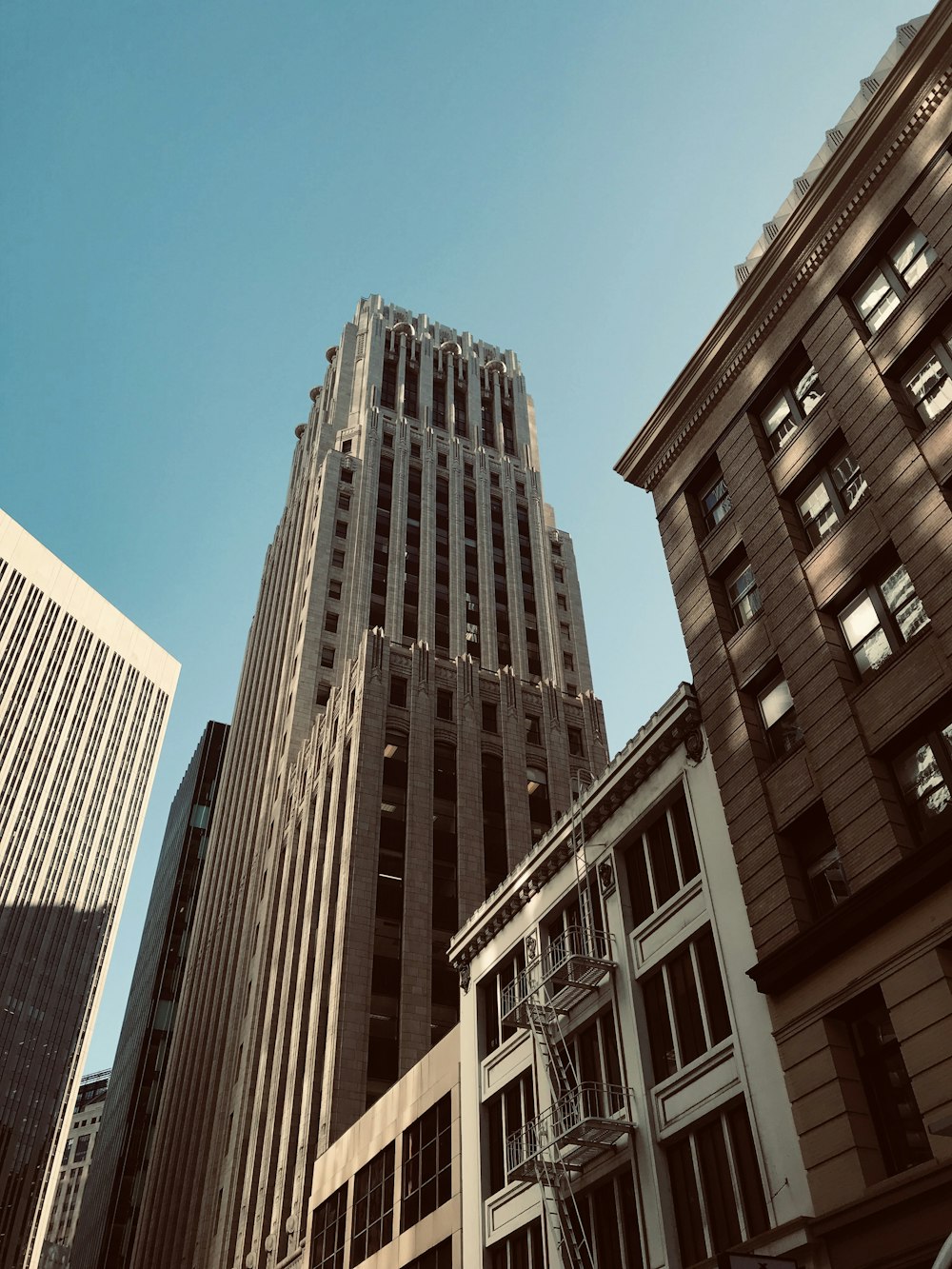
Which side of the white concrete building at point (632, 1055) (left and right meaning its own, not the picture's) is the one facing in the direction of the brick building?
left

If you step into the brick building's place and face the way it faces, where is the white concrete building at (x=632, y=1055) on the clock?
The white concrete building is roughly at 3 o'clock from the brick building.

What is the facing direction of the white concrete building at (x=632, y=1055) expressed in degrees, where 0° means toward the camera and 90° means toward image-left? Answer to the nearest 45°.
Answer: approximately 45°
